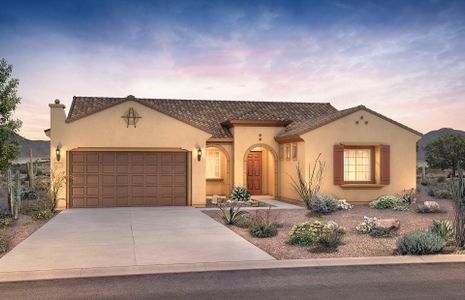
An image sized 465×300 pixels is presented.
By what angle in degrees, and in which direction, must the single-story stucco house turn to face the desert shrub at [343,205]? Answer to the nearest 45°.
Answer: approximately 90° to its left

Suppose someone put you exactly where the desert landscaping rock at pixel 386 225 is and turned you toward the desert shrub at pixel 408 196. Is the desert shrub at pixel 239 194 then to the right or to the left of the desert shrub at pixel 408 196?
left

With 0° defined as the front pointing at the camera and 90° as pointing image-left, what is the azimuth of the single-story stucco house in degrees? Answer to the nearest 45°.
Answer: approximately 0°

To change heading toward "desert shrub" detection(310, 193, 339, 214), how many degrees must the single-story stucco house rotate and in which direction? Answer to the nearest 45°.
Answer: approximately 45° to its left

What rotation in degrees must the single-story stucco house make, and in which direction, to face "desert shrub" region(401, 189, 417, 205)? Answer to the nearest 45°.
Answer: approximately 90° to its left

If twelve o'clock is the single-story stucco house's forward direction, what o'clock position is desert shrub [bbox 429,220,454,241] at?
The desert shrub is roughly at 11 o'clock from the single-story stucco house.

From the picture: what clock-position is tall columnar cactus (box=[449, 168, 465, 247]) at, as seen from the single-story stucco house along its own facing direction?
The tall columnar cactus is roughly at 11 o'clock from the single-story stucco house.
